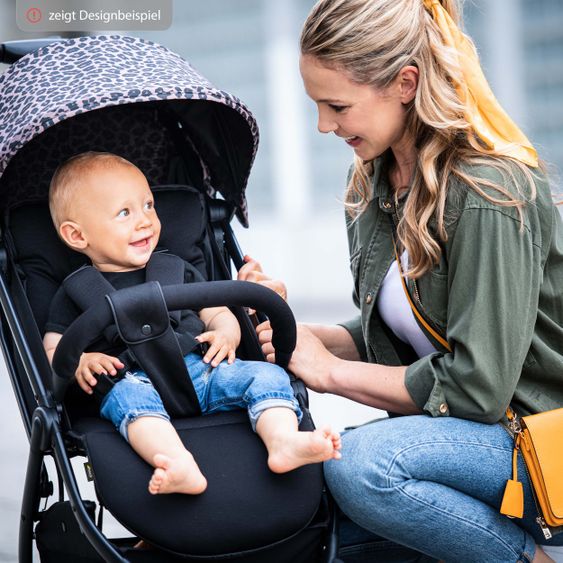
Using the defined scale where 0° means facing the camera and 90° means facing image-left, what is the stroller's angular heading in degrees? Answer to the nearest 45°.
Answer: approximately 315°

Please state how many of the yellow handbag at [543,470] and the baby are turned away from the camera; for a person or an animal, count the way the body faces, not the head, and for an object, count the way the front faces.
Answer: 0

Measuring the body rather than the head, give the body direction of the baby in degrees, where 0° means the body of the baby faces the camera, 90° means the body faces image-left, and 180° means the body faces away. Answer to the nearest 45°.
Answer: approximately 315°

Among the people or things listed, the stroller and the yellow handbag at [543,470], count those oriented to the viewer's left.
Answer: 0

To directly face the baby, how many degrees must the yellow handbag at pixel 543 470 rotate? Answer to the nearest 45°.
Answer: approximately 135° to its right

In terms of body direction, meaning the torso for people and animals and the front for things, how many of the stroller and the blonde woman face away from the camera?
0

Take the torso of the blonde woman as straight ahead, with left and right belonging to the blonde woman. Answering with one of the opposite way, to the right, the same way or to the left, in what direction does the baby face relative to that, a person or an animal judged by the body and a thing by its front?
to the left

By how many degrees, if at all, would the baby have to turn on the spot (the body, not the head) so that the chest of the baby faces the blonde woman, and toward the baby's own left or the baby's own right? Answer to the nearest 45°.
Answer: approximately 45° to the baby's own left

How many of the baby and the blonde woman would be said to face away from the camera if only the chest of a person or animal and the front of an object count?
0

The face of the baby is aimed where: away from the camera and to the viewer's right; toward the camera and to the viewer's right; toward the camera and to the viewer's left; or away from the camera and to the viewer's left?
toward the camera and to the viewer's right
